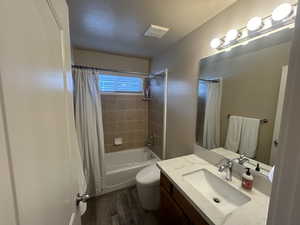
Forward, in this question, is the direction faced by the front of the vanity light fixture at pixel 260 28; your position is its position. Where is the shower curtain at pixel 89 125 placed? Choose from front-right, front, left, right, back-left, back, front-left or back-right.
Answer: front-right

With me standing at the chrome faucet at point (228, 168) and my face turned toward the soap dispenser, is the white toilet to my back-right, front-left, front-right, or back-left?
back-right

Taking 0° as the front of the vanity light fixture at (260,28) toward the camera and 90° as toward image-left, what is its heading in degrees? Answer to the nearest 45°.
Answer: approximately 45°

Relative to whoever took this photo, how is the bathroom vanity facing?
facing the viewer and to the left of the viewer

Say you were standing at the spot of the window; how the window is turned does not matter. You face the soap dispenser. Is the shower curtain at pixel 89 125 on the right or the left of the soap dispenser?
right

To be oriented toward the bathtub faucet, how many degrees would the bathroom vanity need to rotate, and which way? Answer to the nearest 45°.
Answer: approximately 90° to its right

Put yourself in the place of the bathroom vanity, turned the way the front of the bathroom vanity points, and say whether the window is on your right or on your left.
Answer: on your right

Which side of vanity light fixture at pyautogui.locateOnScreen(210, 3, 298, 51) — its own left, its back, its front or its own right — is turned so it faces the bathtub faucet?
right

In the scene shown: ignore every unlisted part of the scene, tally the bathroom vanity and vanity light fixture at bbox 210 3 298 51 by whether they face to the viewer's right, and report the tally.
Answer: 0

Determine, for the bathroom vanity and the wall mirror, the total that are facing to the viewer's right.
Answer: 0
